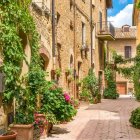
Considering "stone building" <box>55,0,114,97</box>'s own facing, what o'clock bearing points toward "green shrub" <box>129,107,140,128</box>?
The green shrub is roughly at 1 o'clock from the stone building.

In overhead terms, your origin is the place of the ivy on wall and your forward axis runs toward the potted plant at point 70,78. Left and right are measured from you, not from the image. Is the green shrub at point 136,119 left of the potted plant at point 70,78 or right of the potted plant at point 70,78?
right

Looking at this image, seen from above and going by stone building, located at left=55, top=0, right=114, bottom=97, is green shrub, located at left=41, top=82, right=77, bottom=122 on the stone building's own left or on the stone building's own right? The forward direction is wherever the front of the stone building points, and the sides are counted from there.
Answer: on the stone building's own right

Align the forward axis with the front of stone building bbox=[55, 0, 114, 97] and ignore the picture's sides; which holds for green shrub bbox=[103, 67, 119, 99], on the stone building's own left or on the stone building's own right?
on the stone building's own left

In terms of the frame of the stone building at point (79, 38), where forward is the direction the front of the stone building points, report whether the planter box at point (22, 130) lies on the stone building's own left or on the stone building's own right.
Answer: on the stone building's own right

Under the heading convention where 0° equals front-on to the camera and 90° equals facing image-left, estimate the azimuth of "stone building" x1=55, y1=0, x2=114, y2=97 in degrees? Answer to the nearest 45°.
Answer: approximately 315°
